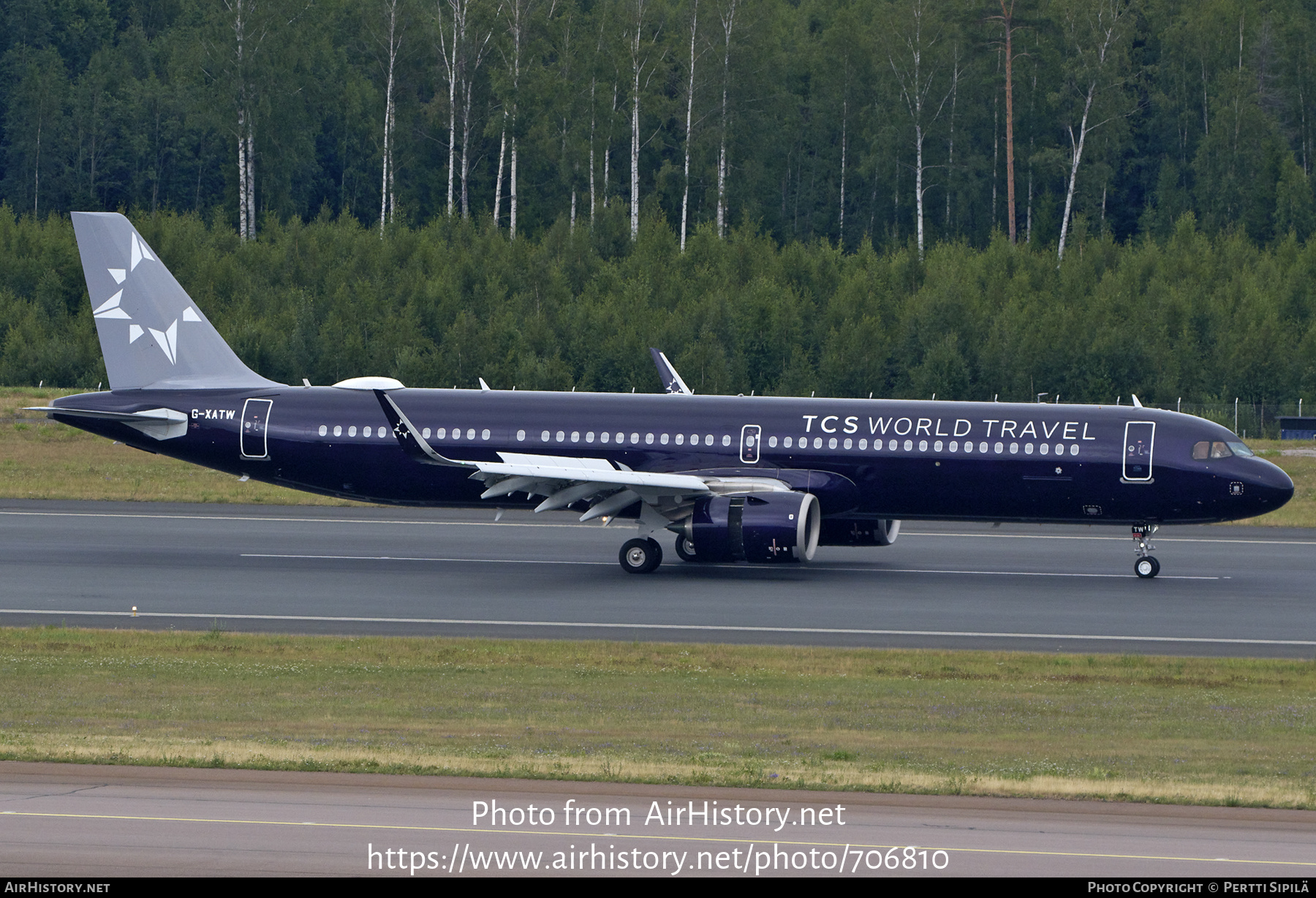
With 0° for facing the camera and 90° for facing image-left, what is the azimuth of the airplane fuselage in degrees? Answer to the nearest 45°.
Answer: approximately 270°
